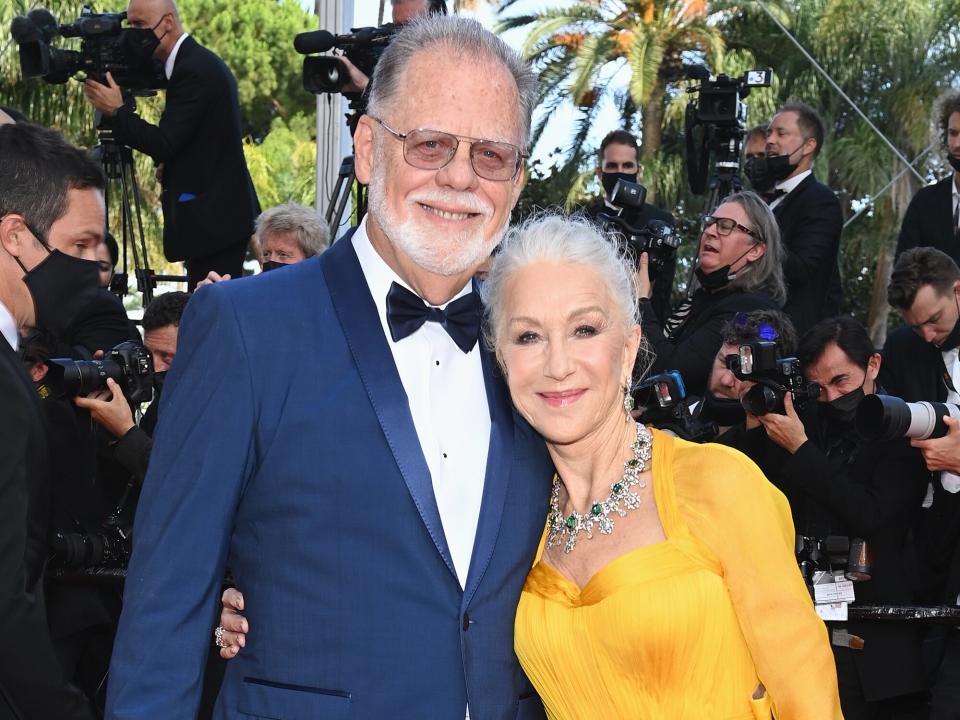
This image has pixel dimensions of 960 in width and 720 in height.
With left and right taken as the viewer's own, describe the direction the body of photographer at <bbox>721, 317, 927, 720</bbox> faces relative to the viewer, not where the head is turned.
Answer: facing the viewer and to the left of the viewer

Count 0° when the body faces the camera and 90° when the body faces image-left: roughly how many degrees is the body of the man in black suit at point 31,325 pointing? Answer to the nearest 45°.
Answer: approximately 270°

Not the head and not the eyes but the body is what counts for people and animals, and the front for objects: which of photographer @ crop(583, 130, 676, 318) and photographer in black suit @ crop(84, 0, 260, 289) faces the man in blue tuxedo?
the photographer

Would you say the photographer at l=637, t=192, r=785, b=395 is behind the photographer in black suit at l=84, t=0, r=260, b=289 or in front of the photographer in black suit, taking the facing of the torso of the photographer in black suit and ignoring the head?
behind

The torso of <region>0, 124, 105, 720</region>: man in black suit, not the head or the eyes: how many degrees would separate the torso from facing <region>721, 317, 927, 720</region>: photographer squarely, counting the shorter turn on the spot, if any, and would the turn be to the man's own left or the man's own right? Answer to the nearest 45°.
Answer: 0° — they already face them

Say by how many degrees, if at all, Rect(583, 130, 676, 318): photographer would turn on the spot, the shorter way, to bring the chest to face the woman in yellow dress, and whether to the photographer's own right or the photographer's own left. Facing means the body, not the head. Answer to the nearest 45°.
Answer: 0° — they already face them

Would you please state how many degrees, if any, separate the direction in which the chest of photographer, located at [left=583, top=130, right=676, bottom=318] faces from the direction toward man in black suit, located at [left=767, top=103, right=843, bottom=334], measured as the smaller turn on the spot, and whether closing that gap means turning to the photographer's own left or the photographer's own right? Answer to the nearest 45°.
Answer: approximately 45° to the photographer's own left

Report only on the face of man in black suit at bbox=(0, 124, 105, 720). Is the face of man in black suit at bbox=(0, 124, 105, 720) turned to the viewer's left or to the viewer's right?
to the viewer's right

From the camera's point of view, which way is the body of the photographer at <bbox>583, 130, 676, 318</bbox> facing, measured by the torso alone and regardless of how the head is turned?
toward the camera

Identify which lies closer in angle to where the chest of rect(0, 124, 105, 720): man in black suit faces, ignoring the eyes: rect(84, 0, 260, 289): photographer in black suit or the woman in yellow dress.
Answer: the woman in yellow dress

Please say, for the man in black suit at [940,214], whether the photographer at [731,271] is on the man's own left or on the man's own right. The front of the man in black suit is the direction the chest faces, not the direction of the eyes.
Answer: on the man's own right
